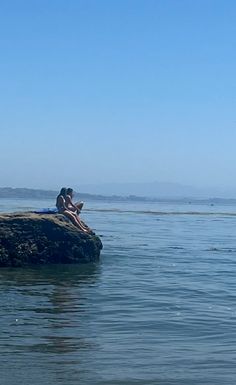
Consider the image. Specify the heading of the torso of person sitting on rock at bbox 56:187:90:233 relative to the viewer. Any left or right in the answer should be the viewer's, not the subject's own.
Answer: facing to the right of the viewer
